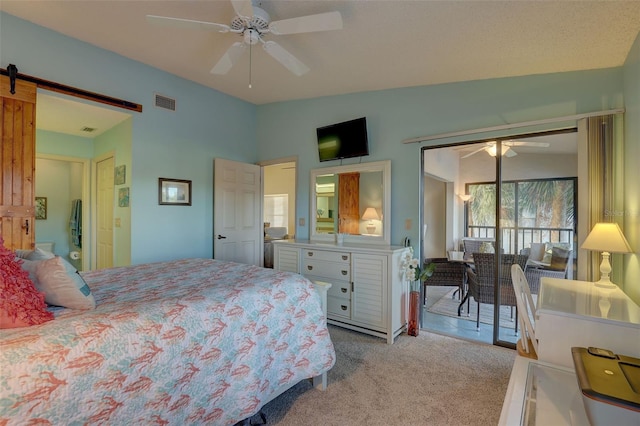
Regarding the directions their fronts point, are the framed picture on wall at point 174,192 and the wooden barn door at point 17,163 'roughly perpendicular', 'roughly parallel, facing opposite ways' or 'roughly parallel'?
roughly parallel

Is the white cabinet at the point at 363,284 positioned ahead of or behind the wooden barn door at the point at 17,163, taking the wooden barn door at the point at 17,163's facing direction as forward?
ahead

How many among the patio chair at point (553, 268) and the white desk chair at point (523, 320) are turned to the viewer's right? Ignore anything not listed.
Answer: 1

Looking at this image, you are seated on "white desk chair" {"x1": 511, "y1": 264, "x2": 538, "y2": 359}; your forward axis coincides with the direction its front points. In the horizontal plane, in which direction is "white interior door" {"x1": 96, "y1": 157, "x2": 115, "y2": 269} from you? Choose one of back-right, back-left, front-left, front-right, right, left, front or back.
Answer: back

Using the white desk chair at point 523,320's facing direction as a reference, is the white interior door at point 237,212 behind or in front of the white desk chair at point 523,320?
behind

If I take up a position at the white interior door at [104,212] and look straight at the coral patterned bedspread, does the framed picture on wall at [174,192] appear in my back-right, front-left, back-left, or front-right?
front-left

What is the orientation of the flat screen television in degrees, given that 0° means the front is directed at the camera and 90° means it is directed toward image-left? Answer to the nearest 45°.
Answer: approximately 45°

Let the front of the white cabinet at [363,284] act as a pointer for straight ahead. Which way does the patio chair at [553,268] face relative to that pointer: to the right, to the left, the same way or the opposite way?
to the right

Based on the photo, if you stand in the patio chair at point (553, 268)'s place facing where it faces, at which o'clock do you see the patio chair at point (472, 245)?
the patio chair at point (472, 245) is roughly at 12 o'clock from the patio chair at point (553, 268).

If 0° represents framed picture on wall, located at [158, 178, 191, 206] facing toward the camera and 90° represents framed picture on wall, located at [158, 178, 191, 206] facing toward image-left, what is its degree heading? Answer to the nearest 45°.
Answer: approximately 315°

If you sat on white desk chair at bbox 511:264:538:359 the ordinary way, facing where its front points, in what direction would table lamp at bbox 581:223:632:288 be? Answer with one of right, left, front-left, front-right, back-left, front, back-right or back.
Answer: front-left

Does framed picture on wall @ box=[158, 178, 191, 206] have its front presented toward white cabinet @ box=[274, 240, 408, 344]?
yes

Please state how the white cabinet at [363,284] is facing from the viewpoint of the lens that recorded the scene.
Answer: facing the viewer and to the left of the viewer

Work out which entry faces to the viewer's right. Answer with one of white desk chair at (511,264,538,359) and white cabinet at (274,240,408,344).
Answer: the white desk chair

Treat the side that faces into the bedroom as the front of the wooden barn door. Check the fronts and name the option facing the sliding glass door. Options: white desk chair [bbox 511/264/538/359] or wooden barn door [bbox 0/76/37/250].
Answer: the wooden barn door

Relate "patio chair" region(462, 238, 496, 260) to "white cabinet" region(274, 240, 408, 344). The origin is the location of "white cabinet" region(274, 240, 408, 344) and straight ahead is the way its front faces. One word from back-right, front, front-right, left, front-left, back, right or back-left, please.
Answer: back-left

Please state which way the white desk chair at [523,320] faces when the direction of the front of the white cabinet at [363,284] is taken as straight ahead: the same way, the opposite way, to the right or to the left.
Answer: to the left
